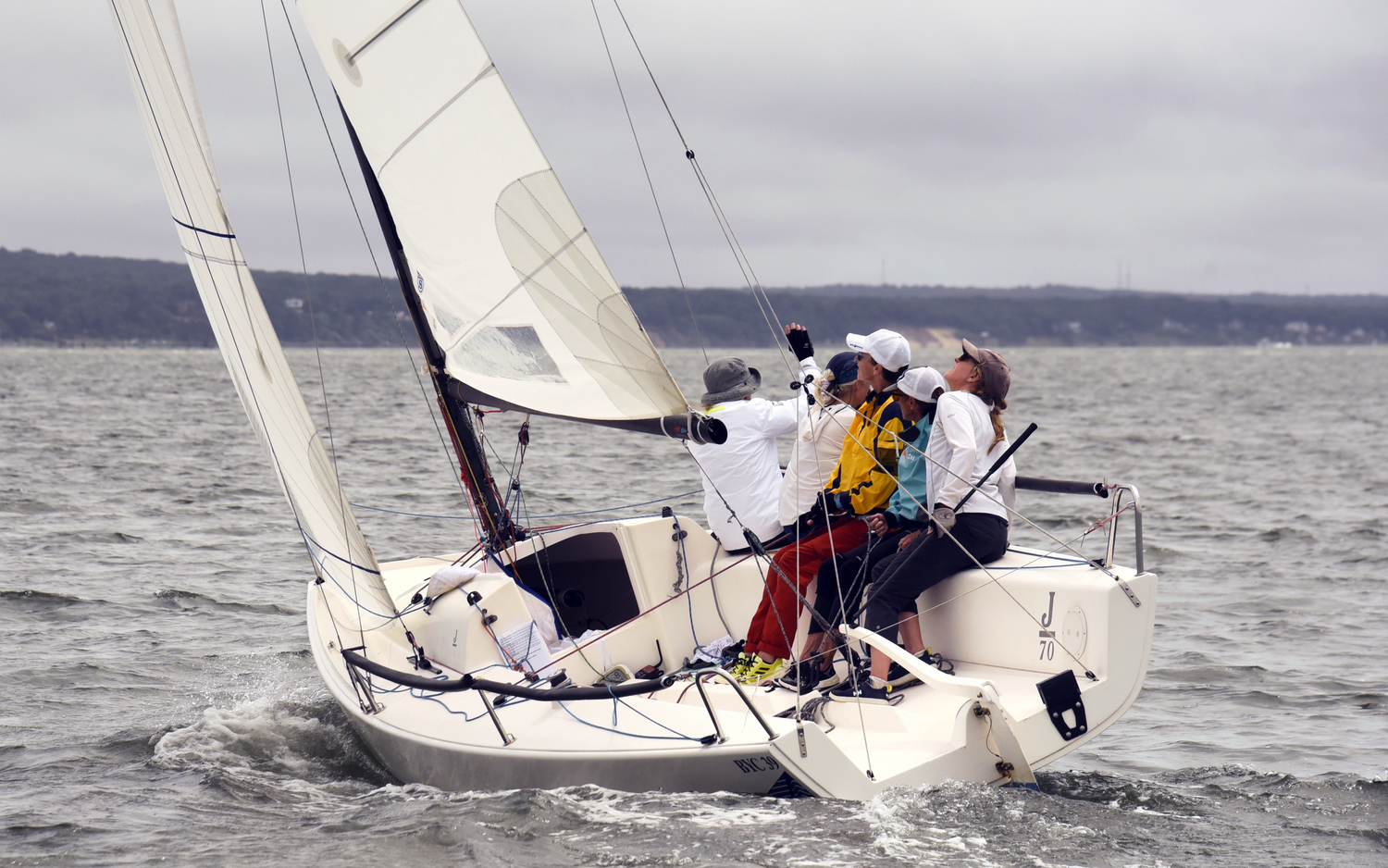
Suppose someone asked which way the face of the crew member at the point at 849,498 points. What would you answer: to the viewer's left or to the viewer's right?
to the viewer's left

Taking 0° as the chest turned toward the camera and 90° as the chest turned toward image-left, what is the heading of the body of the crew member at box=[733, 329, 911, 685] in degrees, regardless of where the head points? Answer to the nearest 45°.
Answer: approximately 90°

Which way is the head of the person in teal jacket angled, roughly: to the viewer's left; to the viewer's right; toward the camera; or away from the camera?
to the viewer's left

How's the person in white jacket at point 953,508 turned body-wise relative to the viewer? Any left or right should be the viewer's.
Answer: facing to the left of the viewer

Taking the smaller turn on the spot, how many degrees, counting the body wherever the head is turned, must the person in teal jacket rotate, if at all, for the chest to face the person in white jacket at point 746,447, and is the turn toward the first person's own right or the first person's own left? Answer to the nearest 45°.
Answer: approximately 45° to the first person's own right

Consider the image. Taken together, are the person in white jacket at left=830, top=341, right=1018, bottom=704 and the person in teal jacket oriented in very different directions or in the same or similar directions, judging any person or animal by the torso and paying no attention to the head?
same or similar directions

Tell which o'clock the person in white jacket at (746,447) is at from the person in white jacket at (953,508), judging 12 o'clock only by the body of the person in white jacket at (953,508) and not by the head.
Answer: the person in white jacket at (746,447) is roughly at 1 o'clock from the person in white jacket at (953,508).

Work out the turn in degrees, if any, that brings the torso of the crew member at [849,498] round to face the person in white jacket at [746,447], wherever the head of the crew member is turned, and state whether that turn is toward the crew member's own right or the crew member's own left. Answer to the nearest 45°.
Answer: approximately 45° to the crew member's own right
